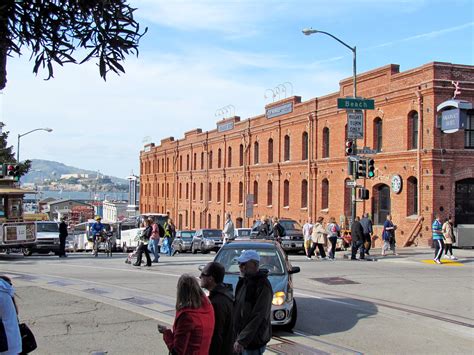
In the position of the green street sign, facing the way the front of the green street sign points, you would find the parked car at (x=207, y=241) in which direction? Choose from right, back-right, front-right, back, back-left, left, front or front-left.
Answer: back-right

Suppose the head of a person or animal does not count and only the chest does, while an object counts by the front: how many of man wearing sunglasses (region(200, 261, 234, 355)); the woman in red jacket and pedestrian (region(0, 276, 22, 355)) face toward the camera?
0

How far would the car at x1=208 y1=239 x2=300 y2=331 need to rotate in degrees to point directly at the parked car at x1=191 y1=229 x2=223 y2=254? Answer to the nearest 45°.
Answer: approximately 180°

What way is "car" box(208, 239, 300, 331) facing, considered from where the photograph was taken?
facing the viewer

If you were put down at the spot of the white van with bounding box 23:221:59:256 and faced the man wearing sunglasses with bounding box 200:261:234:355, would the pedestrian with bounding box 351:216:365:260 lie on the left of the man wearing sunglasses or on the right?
left

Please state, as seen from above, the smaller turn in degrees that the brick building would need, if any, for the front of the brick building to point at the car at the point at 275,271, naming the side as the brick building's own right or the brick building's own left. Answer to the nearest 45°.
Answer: approximately 45° to the brick building's own left

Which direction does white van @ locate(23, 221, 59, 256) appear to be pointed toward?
toward the camera

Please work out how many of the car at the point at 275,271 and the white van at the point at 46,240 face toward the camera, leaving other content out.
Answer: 2

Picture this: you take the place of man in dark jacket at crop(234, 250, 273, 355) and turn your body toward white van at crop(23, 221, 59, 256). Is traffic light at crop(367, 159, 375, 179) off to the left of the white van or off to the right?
right

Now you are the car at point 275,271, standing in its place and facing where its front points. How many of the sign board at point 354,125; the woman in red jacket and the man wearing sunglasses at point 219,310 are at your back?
1

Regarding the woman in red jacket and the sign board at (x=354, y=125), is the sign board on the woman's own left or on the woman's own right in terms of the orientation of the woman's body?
on the woman's own right

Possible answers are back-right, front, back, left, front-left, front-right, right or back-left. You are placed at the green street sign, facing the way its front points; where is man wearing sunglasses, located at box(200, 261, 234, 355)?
front

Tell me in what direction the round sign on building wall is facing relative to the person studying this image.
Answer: facing the viewer and to the left of the viewer
